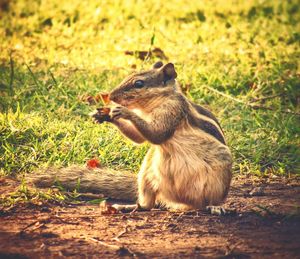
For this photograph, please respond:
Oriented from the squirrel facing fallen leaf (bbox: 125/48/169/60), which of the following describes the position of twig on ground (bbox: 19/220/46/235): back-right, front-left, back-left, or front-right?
back-left

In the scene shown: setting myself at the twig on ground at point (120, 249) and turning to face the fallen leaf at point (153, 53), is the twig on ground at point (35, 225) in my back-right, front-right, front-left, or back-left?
front-left

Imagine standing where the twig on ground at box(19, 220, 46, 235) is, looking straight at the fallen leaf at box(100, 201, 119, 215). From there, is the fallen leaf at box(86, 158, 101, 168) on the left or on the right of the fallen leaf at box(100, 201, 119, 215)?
left

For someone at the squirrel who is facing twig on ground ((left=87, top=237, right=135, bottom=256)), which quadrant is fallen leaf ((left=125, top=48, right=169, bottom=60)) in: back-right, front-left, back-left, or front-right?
back-right

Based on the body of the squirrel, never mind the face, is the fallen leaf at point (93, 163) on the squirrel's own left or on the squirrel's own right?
on the squirrel's own right

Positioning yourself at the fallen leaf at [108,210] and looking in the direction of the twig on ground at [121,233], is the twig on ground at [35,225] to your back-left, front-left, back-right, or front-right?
front-right

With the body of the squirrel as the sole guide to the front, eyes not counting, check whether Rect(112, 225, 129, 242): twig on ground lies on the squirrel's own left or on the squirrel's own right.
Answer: on the squirrel's own left

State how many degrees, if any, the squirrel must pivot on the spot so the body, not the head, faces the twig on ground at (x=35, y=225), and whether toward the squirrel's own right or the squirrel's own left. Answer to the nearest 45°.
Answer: approximately 45° to the squirrel's own left

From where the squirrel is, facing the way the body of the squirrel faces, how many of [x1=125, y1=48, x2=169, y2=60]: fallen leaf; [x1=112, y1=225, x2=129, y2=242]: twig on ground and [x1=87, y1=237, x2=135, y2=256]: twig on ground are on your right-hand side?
1

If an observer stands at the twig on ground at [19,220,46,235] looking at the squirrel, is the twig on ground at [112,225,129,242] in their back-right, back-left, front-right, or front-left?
front-right

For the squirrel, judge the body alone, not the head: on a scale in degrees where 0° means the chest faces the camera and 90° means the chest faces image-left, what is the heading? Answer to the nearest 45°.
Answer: approximately 90°

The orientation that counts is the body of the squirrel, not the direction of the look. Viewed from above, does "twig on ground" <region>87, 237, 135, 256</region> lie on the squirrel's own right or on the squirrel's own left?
on the squirrel's own left

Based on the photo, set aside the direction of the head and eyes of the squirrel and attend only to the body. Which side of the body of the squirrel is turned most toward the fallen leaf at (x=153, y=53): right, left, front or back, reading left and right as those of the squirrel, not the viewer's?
right

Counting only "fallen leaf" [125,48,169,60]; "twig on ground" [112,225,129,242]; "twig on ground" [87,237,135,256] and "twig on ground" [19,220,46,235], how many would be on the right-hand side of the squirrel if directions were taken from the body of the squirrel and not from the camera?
1

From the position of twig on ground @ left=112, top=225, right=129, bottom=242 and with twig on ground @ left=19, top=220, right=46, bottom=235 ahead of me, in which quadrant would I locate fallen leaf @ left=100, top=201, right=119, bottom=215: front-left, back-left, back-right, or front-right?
front-right
